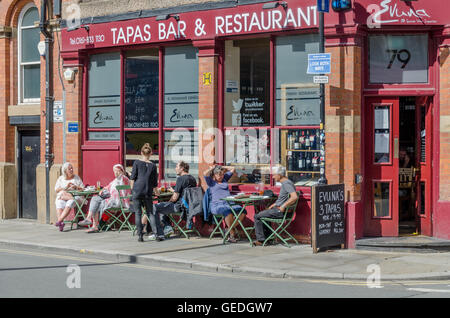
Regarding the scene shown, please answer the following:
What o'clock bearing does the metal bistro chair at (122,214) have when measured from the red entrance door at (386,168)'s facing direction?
The metal bistro chair is roughly at 3 o'clock from the red entrance door.

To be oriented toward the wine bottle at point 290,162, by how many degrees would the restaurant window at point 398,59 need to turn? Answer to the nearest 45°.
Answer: approximately 90° to its right

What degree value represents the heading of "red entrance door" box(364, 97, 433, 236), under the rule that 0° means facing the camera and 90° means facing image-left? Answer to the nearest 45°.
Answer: approximately 0°

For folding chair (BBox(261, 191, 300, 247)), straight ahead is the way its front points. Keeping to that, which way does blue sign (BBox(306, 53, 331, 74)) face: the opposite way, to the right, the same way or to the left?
to the left

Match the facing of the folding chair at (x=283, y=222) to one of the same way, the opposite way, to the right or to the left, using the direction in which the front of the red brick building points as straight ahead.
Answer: to the right

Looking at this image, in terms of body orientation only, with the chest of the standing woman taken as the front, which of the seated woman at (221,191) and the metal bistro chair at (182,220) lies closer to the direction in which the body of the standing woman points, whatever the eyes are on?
the metal bistro chair
